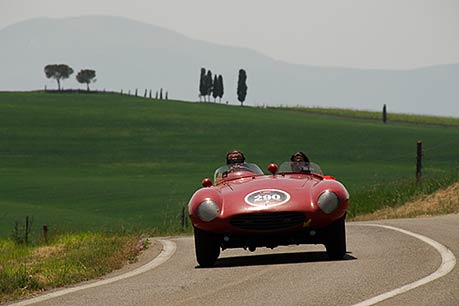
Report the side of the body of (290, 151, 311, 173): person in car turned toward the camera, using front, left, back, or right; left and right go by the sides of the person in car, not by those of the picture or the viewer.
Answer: front

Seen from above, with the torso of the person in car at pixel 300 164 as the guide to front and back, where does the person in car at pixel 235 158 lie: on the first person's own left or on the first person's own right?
on the first person's own right

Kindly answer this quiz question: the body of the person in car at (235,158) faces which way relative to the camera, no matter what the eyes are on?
toward the camera
